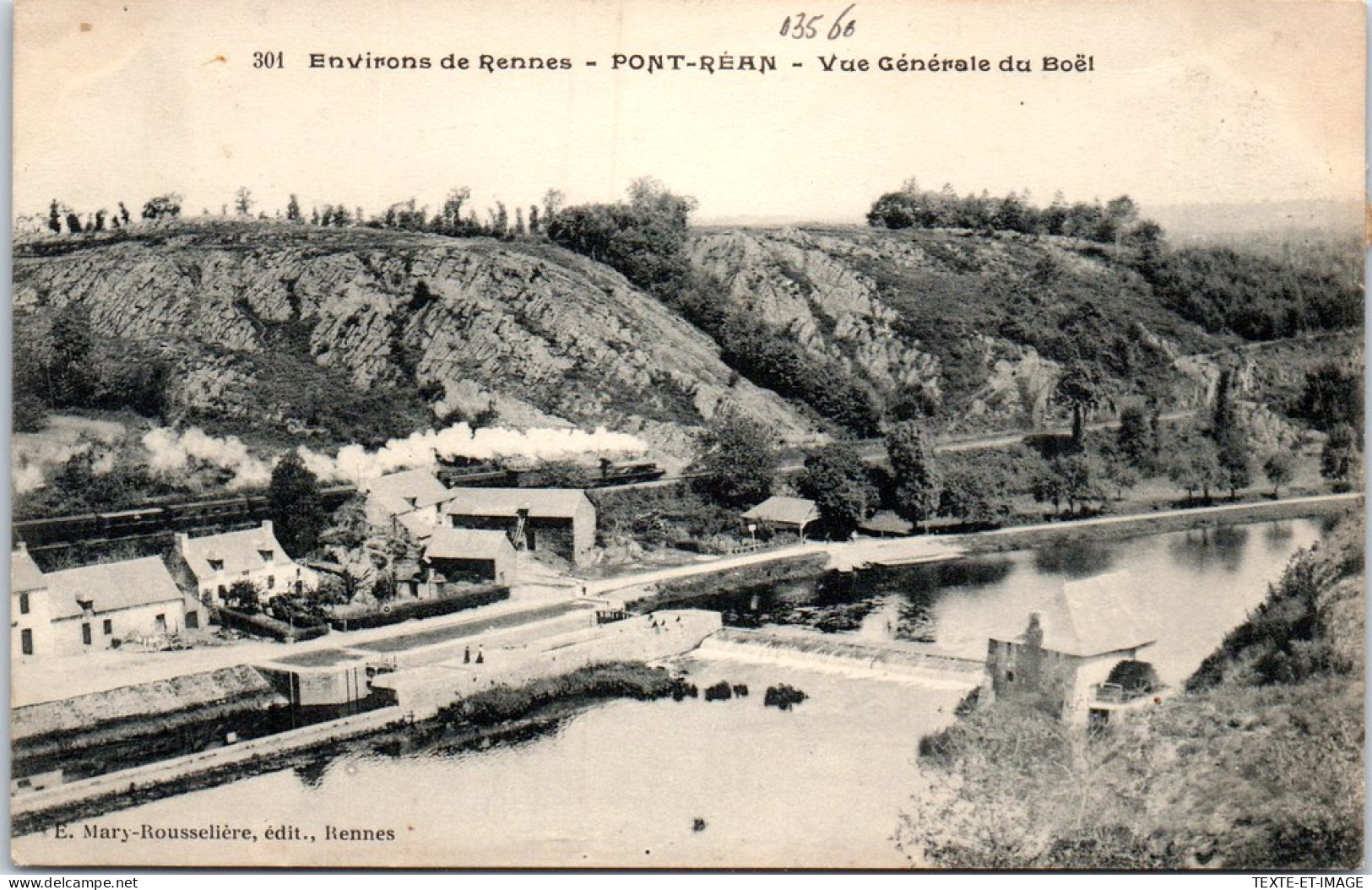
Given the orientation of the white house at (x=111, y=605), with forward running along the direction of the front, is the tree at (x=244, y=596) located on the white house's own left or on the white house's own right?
on the white house's own left

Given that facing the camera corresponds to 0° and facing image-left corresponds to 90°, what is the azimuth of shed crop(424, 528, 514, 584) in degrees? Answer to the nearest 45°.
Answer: approximately 0°

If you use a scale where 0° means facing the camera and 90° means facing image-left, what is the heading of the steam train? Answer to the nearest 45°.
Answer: approximately 225°

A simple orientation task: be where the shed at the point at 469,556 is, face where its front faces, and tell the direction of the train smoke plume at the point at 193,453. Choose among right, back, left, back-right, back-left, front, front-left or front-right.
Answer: right

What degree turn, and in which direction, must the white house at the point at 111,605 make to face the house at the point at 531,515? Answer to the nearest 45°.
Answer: approximately 90° to its left
